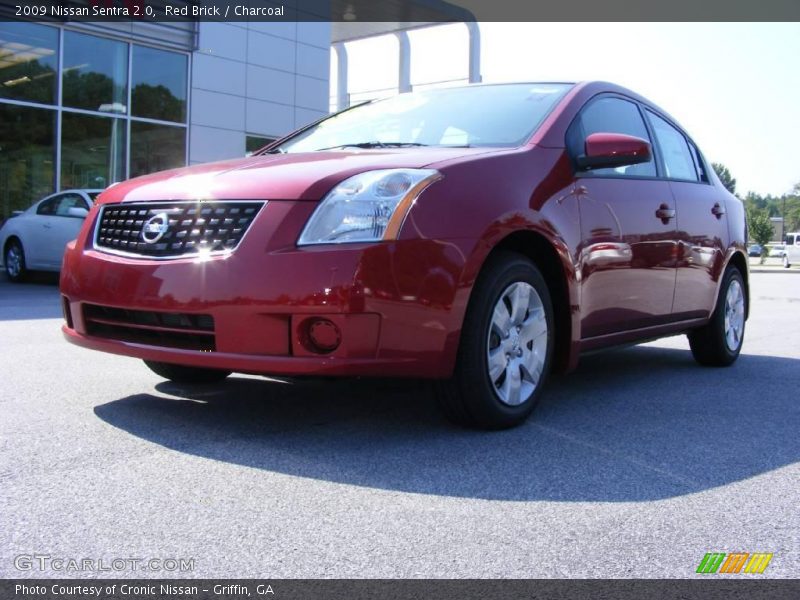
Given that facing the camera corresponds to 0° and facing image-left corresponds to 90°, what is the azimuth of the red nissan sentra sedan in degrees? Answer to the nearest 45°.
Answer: approximately 45°

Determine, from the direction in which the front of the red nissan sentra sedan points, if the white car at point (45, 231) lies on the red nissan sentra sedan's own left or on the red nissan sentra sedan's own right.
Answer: on the red nissan sentra sedan's own right

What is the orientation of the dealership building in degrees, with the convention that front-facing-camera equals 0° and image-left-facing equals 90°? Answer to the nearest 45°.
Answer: approximately 315°

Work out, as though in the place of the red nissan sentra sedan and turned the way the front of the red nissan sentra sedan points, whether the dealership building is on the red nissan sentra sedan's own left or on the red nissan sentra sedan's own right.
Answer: on the red nissan sentra sedan's own right

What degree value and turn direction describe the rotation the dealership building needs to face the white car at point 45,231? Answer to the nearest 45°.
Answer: approximately 45° to its right
